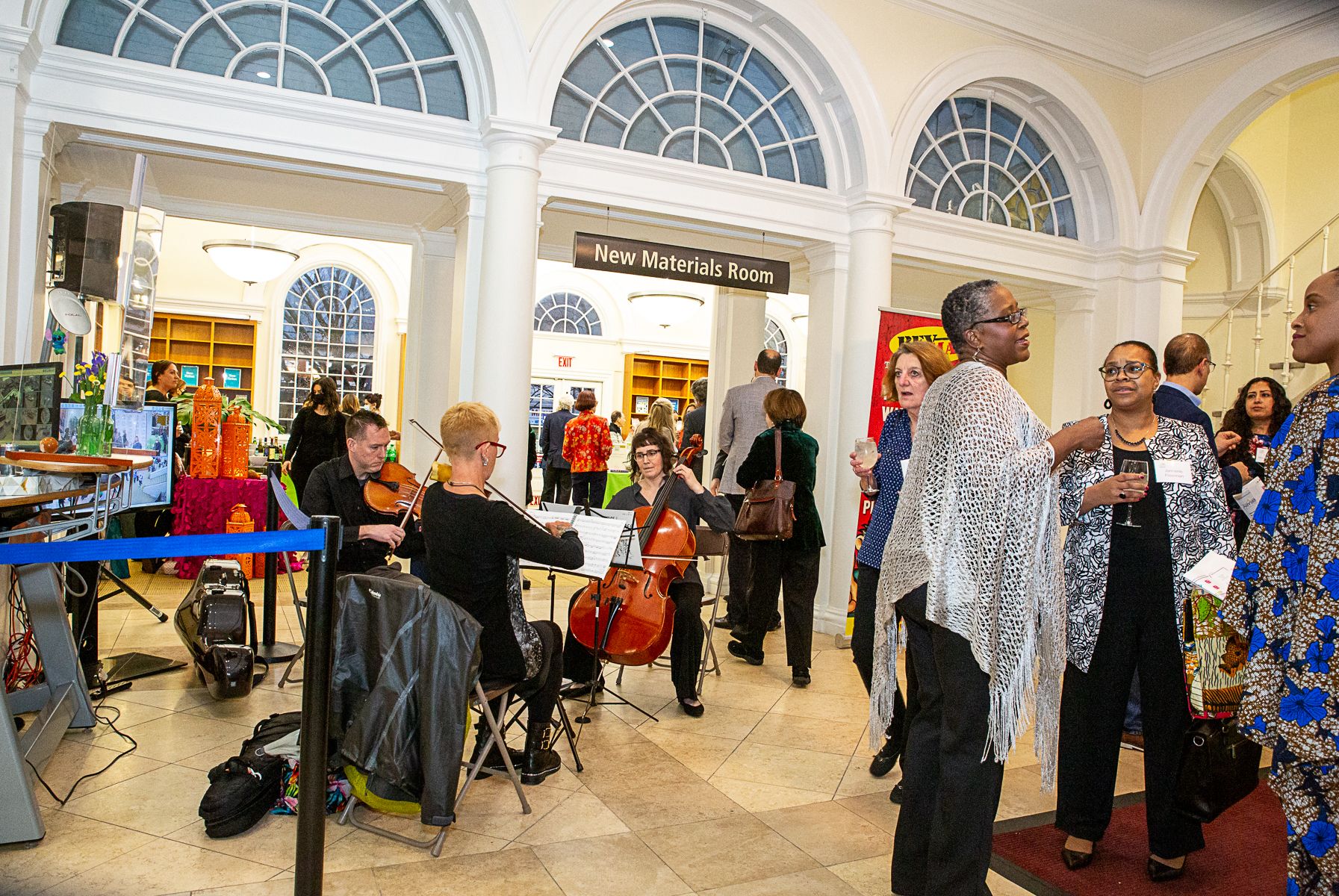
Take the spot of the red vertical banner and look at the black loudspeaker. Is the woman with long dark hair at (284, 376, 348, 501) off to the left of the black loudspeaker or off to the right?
right

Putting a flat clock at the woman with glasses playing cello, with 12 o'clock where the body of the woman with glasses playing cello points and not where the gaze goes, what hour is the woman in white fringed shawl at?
The woman in white fringed shawl is roughly at 10 o'clock from the woman with glasses playing cello.

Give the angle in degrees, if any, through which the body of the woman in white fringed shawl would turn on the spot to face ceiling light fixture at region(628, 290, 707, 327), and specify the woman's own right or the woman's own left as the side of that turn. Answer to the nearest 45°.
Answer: approximately 135° to the woman's own left

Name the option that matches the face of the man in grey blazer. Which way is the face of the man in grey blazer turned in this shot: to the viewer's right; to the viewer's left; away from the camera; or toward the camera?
away from the camera

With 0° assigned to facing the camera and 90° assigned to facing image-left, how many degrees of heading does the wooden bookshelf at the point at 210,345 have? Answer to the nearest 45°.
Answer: approximately 0°

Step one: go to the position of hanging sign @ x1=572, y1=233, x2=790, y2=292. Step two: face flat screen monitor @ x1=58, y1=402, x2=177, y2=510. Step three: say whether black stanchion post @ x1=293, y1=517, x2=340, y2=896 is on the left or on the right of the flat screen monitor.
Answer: left

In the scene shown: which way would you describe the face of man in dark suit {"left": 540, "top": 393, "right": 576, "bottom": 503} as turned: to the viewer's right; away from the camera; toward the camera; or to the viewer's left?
away from the camera

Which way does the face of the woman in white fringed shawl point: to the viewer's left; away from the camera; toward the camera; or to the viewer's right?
to the viewer's right
